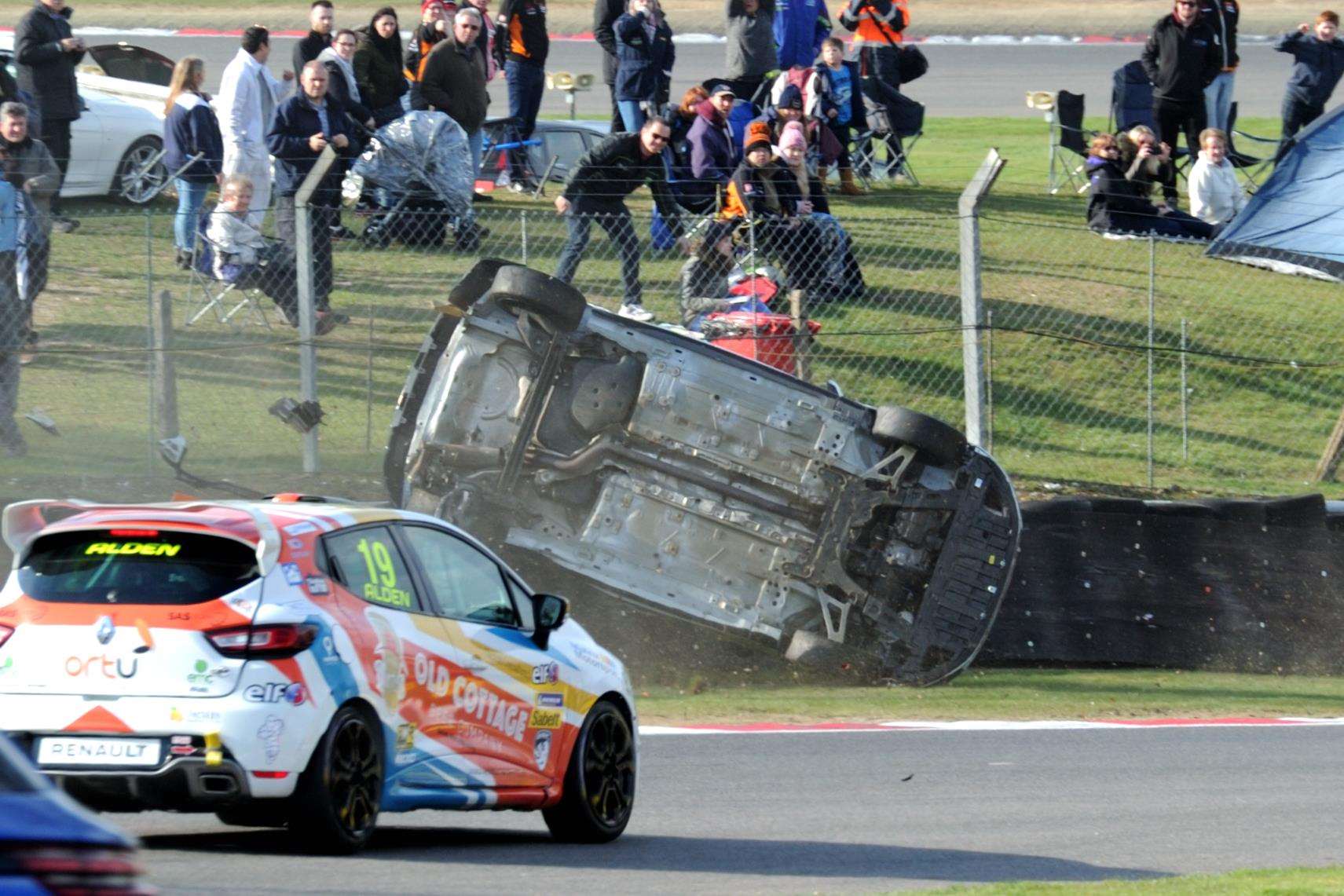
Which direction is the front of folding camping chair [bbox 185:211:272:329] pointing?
to the viewer's right

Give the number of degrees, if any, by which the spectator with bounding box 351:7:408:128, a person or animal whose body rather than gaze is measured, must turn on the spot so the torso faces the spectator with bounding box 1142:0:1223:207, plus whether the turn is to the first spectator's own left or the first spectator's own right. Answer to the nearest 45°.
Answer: approximately 45° to the first spectator's own left

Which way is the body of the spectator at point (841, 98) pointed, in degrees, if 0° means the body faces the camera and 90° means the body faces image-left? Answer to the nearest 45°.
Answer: approximately 0°

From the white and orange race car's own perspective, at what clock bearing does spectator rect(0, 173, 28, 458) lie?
The spectator is roughly at 10 o'clock from the white and orange race car.

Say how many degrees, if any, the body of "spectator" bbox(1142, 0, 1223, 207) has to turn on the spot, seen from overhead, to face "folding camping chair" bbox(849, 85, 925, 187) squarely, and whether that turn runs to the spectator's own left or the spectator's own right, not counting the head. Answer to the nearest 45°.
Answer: approximately 90° to the spectator's own right

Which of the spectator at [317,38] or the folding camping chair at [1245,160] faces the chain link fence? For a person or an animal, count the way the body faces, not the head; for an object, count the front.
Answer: the spectator
